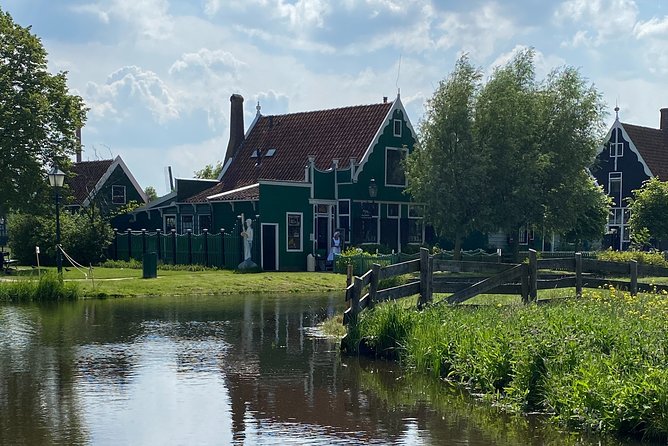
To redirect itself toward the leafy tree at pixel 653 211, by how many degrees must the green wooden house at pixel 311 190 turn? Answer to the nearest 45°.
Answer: approximately 45° to its left

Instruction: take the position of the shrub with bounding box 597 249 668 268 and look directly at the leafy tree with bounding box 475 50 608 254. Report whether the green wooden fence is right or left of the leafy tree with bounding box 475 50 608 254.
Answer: left

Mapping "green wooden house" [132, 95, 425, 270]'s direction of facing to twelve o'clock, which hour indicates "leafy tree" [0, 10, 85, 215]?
The leafy tree is roughly at 4 o'clock from the green wooden house.

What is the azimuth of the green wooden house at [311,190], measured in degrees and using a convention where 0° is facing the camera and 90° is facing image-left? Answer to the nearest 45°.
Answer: approximately 315°

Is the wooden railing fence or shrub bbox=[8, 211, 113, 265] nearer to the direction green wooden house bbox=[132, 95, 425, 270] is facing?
the wooden railing fence
